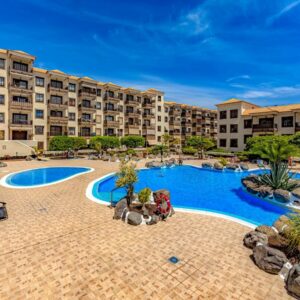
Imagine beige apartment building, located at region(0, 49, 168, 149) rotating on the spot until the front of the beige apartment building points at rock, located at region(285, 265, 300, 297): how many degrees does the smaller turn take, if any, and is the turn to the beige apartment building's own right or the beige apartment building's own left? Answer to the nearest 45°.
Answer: approximately 45° to the beige apartment building's own right

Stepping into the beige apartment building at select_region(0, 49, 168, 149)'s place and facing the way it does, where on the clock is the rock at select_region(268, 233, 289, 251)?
The rock is roughly at 1 o'clock from the beige apartment building.

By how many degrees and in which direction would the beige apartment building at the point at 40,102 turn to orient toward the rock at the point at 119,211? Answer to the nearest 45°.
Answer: approximately 45° to its right

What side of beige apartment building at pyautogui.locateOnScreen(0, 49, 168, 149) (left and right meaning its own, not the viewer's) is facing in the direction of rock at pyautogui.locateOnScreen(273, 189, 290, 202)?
front

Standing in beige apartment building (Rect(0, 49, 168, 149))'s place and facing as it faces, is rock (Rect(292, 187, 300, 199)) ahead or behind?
ahead

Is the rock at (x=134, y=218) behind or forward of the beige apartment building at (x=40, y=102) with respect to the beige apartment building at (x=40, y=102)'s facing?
forward

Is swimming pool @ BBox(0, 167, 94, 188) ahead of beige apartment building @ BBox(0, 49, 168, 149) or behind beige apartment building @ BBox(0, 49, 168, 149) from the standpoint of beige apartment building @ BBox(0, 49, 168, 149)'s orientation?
ahead

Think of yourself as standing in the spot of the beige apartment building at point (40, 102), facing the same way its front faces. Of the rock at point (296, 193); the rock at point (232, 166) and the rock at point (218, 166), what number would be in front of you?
3

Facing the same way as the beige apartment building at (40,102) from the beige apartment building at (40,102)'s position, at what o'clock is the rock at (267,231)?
The rock is roughly at 1 o'clock from the beige apartment building.

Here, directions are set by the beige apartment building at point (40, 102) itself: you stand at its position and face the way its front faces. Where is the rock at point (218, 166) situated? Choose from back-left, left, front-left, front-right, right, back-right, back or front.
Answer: front

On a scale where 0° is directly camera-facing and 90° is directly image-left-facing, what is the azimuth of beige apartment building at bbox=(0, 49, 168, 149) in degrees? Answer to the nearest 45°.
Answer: approximately 315°
